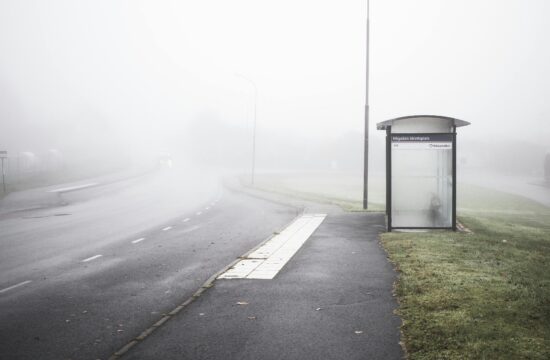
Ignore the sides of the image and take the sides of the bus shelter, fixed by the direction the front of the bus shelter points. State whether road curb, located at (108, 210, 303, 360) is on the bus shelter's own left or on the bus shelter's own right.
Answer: on the bus shelter's own left

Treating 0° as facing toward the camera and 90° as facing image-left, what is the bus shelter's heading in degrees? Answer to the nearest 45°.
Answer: approximately 90°
